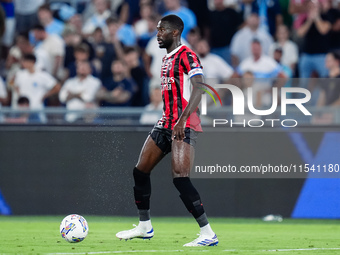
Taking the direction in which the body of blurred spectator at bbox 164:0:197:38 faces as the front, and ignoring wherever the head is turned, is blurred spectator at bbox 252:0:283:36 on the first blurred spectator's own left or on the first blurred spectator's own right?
on the first blurred spectator's own left

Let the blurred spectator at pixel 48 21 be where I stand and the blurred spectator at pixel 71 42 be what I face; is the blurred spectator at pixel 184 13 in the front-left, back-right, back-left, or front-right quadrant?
front-left

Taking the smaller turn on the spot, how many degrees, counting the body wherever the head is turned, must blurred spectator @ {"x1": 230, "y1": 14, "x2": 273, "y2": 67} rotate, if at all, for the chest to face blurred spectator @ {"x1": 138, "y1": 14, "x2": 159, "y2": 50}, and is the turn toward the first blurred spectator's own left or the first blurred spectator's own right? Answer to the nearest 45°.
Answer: approximately 90° to the first blurred spectator's own right

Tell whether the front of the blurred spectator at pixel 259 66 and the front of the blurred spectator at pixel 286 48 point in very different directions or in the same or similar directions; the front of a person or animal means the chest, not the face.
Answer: same or similar directions

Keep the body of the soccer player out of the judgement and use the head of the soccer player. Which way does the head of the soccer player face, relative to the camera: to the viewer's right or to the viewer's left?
to the viewer's left

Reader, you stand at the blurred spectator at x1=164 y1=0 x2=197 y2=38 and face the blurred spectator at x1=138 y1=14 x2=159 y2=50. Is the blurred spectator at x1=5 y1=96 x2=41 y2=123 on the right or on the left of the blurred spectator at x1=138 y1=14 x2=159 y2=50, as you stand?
left

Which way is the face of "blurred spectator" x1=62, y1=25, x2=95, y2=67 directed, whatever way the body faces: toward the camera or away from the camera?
toward the camera

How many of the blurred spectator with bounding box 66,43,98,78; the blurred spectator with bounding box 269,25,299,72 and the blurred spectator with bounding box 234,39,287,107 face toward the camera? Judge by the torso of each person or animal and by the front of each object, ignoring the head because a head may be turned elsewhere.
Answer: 3

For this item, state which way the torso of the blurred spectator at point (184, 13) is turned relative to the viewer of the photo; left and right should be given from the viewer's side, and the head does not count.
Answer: facing the viewer

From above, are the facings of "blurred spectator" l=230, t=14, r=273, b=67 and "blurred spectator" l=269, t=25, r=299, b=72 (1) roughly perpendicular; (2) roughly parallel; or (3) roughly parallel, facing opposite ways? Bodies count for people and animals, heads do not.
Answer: roughly parallel

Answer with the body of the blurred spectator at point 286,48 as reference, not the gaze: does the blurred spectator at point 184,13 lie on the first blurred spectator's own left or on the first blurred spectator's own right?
on the first blurred spectator's own right

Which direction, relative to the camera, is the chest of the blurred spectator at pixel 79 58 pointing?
toward the camera

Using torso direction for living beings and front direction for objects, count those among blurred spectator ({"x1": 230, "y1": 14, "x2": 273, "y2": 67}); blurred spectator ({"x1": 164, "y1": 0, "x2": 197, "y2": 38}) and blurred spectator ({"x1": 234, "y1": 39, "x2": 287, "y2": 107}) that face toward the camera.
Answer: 3

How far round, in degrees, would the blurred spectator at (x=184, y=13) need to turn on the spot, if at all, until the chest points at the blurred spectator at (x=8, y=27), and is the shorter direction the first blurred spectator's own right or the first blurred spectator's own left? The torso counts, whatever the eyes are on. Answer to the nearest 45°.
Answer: approximately 90° to the first blurred spectator's own right

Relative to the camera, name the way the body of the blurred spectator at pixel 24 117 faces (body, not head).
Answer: toward the camera

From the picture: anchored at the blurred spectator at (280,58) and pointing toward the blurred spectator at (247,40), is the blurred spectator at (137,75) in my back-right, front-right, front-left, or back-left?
front-left

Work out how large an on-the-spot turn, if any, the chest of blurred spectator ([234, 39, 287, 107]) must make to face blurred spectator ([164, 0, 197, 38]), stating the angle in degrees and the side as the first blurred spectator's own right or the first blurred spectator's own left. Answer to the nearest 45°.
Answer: approximately 135° to the first blurred spectator's own right

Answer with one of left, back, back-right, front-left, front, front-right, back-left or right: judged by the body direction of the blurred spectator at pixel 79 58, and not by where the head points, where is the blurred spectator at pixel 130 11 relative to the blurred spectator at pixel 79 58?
back-left

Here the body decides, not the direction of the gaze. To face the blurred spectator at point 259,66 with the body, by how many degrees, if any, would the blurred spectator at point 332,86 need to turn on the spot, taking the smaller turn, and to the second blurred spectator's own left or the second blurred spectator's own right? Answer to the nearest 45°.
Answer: approximately 90° to the second blurred spectator's own right
